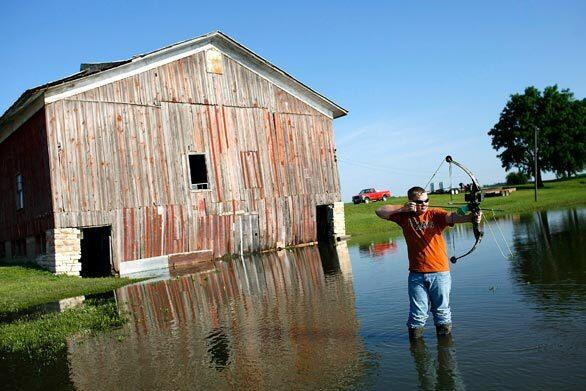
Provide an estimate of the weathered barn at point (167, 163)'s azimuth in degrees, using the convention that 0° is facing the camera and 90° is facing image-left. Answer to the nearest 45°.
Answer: approximately 315°
